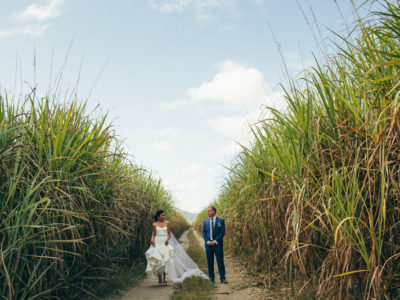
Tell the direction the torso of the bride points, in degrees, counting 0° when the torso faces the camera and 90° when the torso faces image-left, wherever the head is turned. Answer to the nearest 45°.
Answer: approximately 0°

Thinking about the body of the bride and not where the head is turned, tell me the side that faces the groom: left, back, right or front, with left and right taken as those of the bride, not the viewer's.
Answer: left
